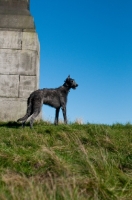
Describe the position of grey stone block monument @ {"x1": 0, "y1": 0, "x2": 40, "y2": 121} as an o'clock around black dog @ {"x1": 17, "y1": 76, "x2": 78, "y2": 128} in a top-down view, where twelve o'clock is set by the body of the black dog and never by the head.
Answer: The grey stone block monument is roughly at 8 o'clock from the black dog.

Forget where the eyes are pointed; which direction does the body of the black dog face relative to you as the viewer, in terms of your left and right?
facing to the right of the viewer
